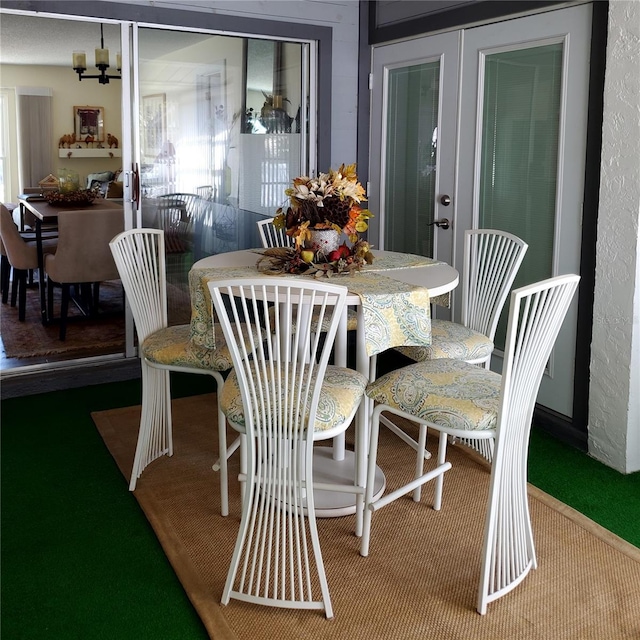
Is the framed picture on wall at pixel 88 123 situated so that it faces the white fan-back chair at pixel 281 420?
yes

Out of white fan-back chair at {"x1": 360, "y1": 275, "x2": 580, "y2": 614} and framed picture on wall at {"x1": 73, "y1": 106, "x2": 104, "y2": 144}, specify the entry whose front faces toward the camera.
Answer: the framed picture on wall

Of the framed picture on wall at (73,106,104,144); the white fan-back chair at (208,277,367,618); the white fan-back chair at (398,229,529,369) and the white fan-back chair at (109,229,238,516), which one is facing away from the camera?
the white fan-back chair at (208,277,367,618)

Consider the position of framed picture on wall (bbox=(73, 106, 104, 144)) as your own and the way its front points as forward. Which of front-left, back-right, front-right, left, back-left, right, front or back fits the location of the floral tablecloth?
front

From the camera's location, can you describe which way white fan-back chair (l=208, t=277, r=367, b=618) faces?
facing away from the viewer

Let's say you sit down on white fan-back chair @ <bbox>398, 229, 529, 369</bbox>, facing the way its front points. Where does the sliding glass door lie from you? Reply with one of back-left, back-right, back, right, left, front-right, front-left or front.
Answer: right

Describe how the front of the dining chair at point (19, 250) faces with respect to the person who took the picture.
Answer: facing away from the viewer and to the right of the viewer

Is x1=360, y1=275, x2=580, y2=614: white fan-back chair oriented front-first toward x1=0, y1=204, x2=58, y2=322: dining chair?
yes

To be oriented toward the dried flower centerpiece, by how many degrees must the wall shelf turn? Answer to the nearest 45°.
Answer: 0° — it already faces it

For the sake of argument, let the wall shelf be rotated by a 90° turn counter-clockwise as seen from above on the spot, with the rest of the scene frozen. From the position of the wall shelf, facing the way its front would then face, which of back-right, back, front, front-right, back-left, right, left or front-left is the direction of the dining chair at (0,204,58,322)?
right

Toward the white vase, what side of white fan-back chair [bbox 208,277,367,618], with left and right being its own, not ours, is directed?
front

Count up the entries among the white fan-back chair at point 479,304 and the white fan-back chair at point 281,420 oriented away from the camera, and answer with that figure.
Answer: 1

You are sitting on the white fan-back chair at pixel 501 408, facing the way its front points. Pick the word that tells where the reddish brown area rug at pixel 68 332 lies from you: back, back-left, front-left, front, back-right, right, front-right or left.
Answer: front

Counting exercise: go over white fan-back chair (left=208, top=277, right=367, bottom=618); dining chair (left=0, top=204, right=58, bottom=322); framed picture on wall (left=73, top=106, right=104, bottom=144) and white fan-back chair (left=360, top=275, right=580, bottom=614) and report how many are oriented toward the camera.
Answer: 1

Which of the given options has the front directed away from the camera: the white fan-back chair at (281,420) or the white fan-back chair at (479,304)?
the white fan-back chair at (281,420)

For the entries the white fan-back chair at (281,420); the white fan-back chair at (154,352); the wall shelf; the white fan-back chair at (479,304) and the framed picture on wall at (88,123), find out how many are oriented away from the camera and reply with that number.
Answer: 1

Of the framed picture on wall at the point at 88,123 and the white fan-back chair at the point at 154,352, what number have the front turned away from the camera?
0

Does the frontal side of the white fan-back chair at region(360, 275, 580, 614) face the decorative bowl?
yes

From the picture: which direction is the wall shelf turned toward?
toward the camera
